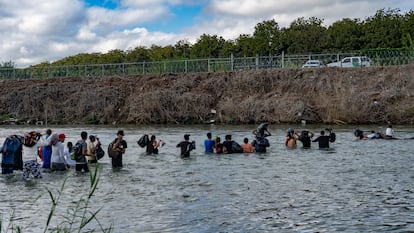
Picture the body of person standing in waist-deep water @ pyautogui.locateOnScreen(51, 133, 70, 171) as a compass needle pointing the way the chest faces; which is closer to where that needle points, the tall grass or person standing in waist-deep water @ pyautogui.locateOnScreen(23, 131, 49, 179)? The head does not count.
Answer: the person standing in waist-deep water

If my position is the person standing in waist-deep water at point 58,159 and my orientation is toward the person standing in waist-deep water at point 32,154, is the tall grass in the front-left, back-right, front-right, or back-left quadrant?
back-left

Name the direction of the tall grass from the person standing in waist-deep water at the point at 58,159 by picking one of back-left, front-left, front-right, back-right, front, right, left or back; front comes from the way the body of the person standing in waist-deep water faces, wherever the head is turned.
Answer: back-right

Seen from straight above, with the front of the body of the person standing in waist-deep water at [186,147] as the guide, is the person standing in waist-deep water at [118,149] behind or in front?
behind

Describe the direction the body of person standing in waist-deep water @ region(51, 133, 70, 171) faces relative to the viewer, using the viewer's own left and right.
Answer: facing away from the viewer and to the right of the viewer

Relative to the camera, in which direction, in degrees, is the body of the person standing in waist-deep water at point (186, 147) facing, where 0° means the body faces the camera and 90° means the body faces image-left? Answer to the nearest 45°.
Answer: approximately 180°

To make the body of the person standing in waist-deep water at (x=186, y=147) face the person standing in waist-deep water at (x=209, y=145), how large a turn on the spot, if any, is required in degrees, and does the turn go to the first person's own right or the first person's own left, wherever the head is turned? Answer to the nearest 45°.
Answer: approximately 45° to the first person's own right

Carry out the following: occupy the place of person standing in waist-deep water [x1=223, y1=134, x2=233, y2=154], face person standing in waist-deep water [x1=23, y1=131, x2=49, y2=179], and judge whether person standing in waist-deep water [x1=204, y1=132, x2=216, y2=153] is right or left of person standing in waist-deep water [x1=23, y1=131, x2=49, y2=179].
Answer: right

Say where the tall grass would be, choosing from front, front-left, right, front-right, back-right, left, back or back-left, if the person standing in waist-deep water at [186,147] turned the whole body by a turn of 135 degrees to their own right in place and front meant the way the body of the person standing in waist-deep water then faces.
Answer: front-right

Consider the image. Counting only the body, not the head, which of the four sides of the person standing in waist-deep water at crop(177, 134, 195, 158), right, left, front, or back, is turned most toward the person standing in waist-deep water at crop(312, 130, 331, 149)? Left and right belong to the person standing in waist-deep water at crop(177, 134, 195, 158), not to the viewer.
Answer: right

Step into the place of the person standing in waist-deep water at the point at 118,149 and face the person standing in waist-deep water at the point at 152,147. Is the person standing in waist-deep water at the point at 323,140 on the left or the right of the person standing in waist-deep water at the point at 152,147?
right
